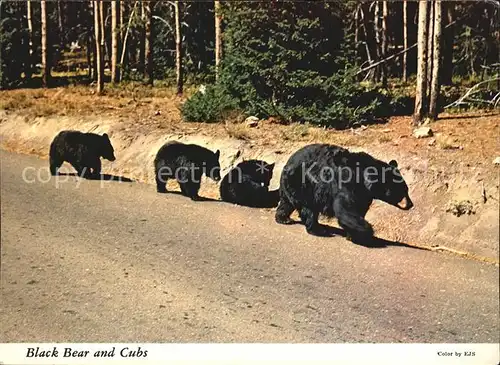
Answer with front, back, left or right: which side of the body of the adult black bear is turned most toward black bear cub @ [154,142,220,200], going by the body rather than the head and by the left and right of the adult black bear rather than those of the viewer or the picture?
back

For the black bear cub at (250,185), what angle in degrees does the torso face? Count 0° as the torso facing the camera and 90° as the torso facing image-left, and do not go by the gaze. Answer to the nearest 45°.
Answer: approximately 270°

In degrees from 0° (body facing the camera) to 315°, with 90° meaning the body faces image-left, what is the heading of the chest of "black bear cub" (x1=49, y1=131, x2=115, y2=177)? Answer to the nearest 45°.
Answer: approximately 270°

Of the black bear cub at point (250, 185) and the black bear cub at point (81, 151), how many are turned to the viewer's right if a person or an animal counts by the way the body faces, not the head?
2

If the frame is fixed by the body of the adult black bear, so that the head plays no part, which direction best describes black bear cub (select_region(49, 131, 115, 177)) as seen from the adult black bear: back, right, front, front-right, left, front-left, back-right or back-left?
back

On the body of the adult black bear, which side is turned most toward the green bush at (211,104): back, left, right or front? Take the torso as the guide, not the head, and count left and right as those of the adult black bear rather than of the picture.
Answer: back

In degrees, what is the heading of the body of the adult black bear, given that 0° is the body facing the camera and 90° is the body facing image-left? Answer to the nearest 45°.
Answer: approximately 270°
